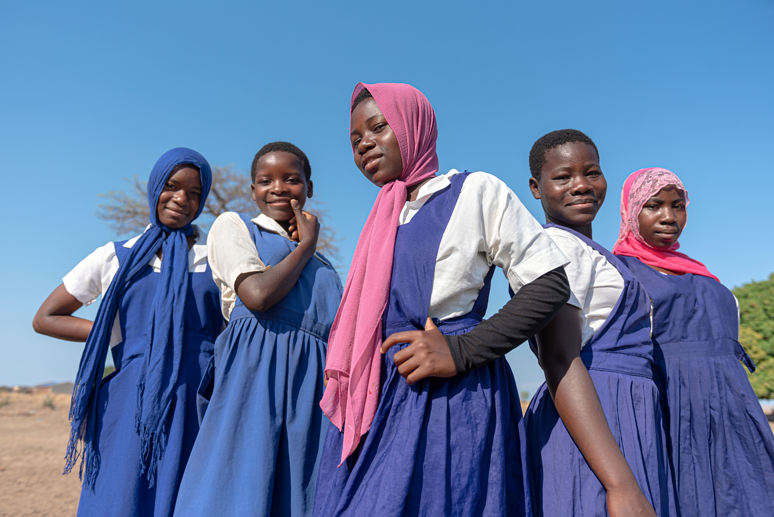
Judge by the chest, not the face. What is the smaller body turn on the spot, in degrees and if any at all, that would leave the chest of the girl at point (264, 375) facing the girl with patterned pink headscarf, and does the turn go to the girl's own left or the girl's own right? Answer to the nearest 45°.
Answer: approximately 45° to the girl's own left

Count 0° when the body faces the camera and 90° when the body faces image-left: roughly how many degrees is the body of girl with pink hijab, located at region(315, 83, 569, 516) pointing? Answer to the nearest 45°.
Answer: approximately 45°

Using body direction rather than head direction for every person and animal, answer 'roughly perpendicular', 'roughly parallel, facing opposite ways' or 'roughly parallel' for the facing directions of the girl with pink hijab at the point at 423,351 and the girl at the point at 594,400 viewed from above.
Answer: roughly perpendicular

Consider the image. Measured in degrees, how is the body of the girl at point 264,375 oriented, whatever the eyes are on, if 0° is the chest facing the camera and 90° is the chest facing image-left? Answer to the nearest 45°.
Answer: approximately 315°

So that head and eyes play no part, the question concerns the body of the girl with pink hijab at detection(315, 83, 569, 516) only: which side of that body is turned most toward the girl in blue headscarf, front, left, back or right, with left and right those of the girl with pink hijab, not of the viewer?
right

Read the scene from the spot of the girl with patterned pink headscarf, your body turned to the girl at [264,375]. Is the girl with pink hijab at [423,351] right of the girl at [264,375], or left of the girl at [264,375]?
left
